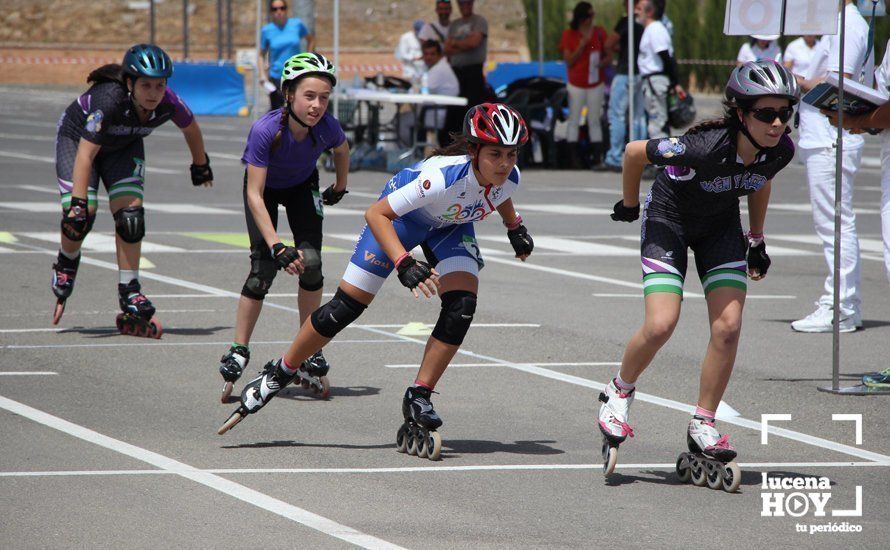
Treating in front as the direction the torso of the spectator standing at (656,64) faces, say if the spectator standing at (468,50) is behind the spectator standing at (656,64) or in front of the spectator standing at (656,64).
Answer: in front

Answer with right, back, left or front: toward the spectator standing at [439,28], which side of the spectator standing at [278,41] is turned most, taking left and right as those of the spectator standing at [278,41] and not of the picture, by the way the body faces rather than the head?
left

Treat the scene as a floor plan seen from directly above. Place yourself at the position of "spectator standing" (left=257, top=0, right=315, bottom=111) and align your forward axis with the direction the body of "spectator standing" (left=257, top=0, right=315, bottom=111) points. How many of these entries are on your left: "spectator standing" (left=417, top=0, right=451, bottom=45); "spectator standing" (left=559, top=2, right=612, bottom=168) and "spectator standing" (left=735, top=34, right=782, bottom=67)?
3

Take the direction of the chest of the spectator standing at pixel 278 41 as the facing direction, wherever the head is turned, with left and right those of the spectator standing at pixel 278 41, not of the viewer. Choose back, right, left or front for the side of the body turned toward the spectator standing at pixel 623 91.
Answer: left

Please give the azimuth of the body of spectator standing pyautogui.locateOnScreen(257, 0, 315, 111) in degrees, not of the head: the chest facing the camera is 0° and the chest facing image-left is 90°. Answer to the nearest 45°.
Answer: approximately 0°

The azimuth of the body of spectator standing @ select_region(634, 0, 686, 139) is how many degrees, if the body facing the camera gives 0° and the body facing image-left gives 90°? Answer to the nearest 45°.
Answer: approximately 90°
